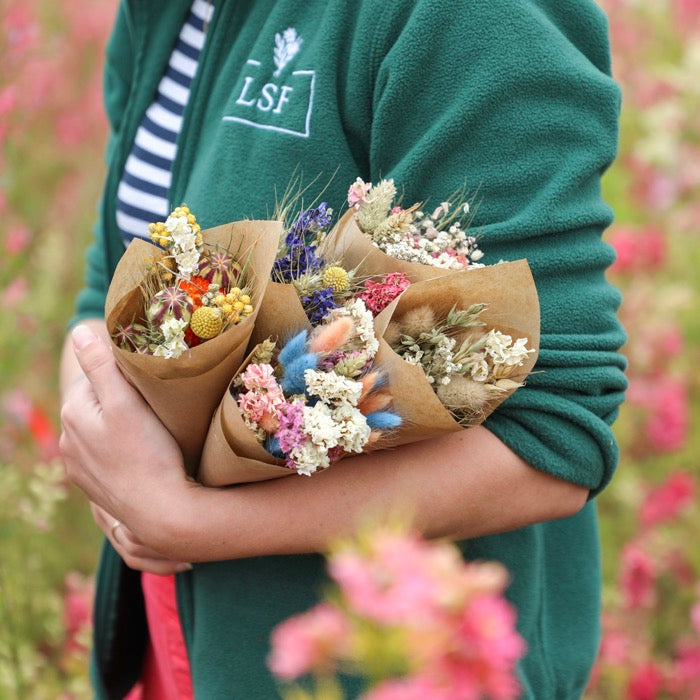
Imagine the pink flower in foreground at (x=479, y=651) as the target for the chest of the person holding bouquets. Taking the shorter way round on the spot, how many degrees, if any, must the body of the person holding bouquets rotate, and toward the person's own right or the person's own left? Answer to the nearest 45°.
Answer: approximately 45° to the person's own left

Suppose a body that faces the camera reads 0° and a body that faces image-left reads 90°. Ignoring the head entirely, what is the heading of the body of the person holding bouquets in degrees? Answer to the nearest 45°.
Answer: approximately 45°

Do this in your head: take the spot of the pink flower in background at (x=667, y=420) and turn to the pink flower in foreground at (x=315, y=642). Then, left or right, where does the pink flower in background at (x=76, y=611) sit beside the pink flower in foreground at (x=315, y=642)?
right

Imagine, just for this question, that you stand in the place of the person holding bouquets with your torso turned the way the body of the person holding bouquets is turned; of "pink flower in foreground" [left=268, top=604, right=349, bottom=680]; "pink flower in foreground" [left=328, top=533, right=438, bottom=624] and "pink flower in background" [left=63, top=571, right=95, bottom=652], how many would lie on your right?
1

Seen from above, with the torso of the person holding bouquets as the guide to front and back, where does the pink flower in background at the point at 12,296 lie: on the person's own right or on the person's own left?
on the person's own right

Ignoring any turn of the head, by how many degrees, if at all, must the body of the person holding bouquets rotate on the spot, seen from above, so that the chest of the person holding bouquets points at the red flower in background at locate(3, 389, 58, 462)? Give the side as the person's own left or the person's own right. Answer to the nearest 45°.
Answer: approximately 90° to the person's own right

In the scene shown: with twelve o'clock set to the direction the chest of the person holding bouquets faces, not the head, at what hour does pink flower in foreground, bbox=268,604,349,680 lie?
The pink flower in foreground is roughly at 11 o'clock from the person holding bouquets.

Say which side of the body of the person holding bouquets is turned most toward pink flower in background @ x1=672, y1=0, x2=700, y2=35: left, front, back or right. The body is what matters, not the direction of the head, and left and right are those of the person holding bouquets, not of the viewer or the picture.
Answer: back
